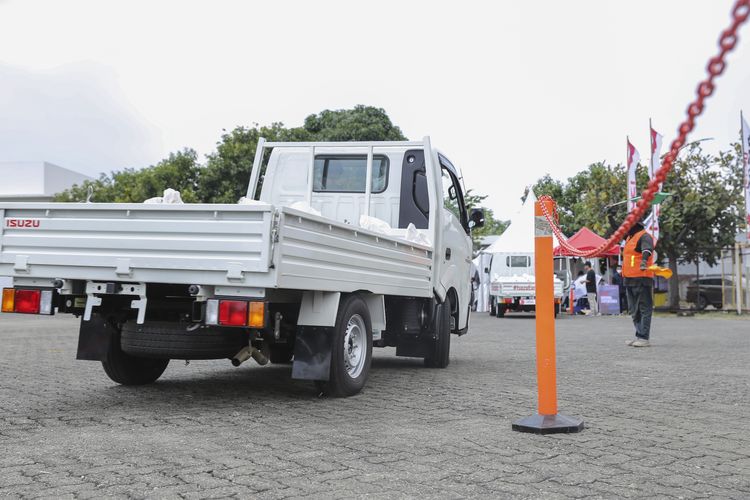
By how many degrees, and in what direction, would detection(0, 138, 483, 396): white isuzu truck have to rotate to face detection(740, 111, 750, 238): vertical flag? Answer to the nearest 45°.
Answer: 0° — it already faces it

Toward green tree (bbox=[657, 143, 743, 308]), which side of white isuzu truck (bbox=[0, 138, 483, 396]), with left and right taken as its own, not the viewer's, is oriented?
front

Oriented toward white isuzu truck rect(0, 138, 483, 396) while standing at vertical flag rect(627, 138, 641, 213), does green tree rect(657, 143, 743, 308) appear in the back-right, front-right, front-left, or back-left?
back-left

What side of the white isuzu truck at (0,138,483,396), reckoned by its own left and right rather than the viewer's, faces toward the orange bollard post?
right

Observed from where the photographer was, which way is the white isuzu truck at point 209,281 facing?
facing away from the viewer and to the right of the viewer

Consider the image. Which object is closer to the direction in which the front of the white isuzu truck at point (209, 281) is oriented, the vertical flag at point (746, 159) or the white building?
the vertical flag

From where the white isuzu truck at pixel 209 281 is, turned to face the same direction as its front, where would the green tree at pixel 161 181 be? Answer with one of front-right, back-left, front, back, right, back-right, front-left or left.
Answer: front-left

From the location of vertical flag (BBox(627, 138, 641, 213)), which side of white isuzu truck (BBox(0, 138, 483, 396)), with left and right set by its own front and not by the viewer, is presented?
front

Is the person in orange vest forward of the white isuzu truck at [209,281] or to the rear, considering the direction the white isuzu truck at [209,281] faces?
forward
